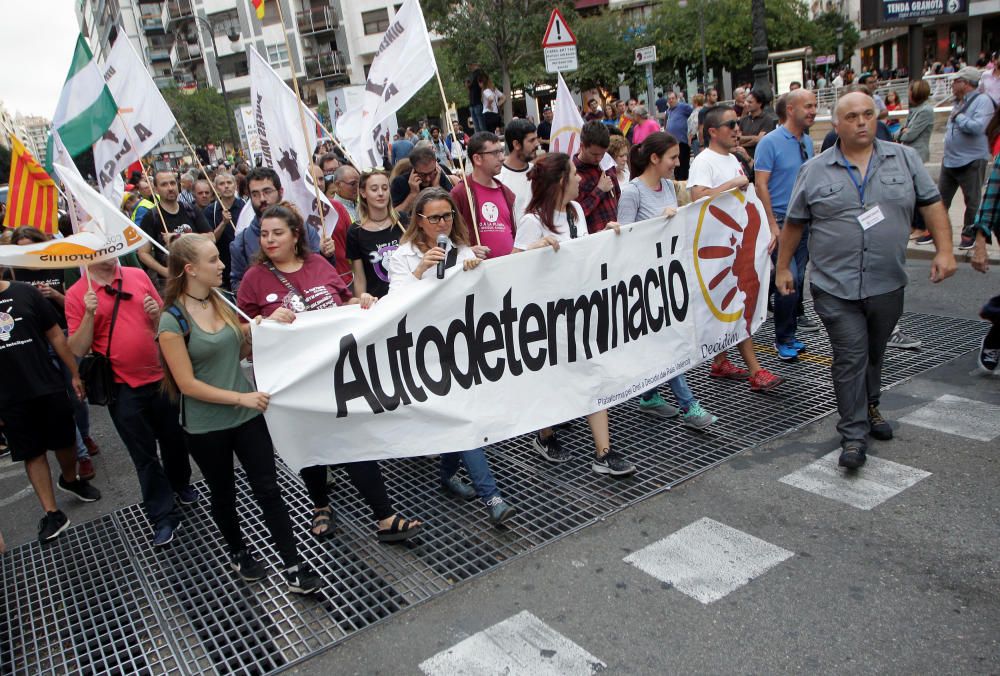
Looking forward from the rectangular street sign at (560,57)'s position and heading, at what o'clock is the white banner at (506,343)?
The white banner is roughly at 12 o'clock from the rectangular street sign.

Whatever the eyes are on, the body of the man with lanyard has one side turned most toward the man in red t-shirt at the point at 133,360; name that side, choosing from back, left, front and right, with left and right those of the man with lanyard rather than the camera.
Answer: right

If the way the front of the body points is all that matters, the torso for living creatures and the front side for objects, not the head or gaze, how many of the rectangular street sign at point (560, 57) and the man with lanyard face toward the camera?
2

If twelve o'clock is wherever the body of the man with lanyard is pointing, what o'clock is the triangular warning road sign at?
The triangular warning road sign is roughly at 5 o'clock from the man with lanyard.

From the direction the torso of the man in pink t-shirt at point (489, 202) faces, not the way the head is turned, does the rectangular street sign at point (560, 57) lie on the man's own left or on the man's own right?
on the man's own left

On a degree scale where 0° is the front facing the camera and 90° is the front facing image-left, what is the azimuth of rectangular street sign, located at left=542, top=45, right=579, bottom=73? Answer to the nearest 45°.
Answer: approximately 0°

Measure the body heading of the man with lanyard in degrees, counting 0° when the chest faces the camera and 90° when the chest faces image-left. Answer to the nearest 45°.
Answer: approximately 0°

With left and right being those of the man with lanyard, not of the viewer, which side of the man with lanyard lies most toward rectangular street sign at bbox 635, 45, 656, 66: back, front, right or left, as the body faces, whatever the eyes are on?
back
